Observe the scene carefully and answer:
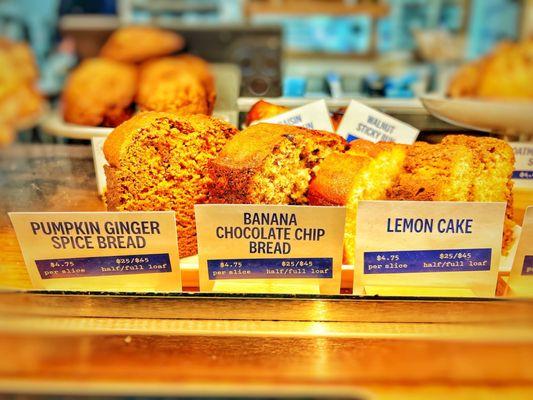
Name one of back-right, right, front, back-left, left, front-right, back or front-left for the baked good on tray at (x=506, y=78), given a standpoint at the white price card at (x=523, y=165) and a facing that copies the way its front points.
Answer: back

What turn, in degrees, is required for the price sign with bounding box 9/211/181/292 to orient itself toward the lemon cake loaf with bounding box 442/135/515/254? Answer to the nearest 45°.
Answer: approximately 90° to its left

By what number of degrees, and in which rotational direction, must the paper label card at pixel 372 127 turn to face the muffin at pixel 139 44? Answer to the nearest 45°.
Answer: approximately 135° to its right

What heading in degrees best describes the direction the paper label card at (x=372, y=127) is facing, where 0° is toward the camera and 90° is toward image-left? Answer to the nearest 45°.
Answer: approximately 0°

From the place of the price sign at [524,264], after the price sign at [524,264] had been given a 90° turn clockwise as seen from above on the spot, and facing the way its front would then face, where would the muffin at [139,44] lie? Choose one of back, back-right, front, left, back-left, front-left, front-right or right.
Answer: front-right
